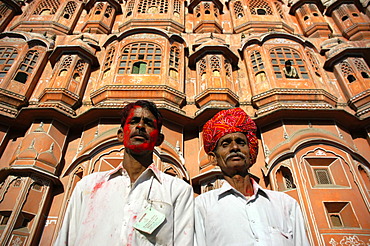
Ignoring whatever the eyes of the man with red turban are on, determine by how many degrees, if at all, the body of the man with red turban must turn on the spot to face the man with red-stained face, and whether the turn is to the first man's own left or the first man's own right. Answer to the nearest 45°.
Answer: approximately 45° to the first man's own right

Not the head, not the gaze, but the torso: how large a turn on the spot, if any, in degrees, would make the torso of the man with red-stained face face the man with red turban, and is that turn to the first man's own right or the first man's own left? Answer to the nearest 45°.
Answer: approximately 90° to the first man's own left

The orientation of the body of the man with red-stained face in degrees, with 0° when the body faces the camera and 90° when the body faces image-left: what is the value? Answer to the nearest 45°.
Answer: approximately 0°

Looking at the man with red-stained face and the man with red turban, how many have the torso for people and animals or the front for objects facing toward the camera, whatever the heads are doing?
2

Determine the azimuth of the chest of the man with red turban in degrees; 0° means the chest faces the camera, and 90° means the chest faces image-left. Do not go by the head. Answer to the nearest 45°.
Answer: approximately 0°
